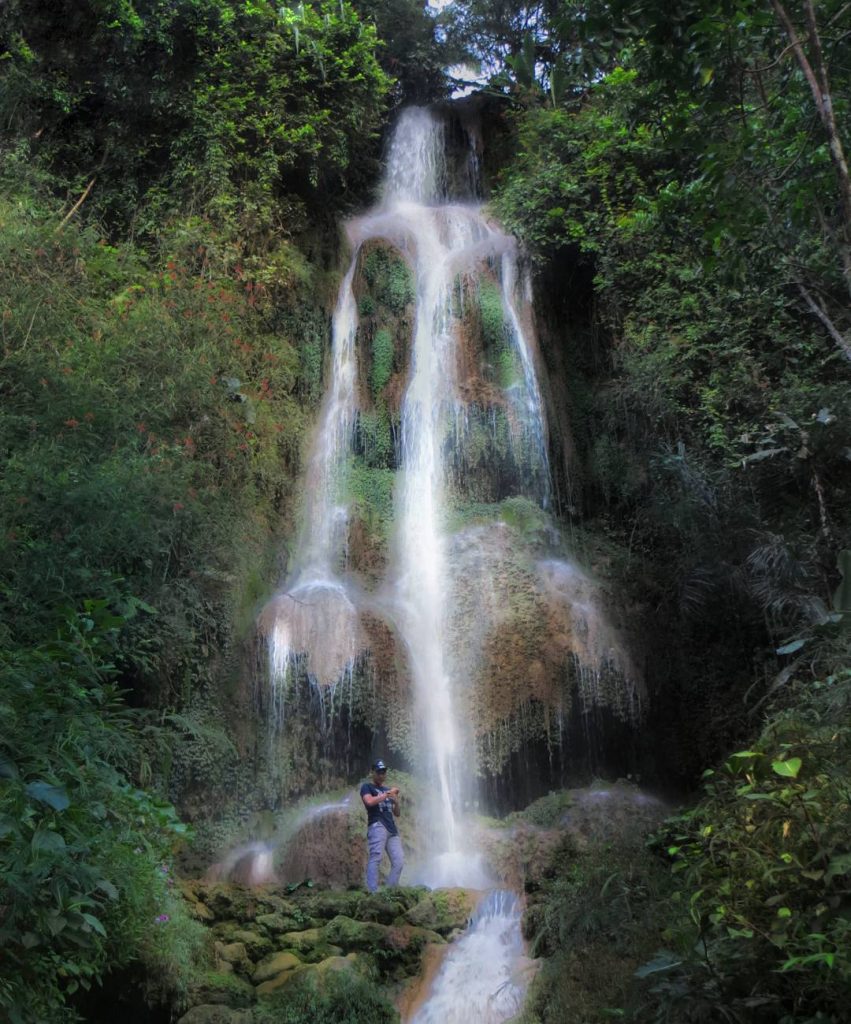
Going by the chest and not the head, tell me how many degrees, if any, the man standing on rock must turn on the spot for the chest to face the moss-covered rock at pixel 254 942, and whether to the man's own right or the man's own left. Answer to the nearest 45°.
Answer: approximately 90° to the man's own right

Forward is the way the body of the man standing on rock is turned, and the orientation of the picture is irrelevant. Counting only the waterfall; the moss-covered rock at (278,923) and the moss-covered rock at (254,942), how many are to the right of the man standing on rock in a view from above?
2

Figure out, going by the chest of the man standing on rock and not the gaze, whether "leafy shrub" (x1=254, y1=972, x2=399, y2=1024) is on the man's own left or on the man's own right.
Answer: on the man's own right

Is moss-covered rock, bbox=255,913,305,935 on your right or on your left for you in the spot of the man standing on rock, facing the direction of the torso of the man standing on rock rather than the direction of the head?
on your right

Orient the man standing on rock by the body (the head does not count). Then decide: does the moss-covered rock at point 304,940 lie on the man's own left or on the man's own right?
on the man's own right

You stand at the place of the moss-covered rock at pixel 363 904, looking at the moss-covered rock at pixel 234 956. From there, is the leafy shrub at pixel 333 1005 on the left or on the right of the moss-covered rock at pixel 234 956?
left

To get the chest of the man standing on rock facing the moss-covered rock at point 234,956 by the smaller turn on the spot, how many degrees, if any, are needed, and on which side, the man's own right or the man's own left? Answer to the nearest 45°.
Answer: approximately 90° to the man's own right

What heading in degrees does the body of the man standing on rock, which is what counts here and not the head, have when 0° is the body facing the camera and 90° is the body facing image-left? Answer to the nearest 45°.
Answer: approximately 315°

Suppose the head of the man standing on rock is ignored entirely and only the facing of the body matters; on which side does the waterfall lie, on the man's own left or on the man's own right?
on the man's own left
